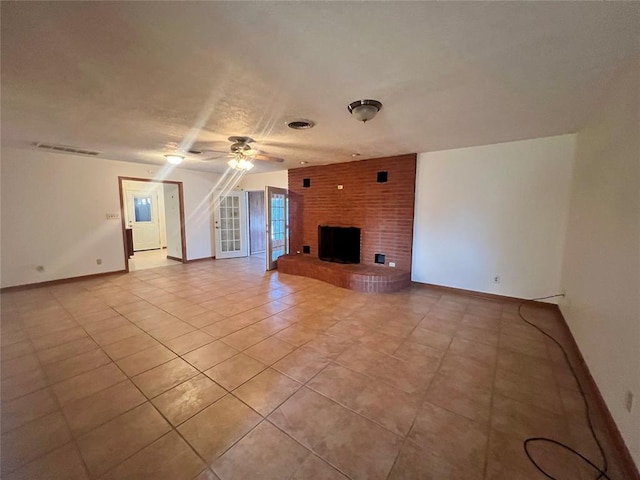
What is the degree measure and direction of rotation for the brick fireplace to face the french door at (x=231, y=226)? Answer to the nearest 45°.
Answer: approximately 90° to its right

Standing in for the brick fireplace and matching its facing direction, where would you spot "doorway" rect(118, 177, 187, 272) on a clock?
The doorway is roughly at 2 o'clock from the brick fireplace.

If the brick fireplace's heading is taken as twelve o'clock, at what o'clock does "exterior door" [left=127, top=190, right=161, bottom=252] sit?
The exterior door is roughly at 2 o'clock from the brick fireplace.

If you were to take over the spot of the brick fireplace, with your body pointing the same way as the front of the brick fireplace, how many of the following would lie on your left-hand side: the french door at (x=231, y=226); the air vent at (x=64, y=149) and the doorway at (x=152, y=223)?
0

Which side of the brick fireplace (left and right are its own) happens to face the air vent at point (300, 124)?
front

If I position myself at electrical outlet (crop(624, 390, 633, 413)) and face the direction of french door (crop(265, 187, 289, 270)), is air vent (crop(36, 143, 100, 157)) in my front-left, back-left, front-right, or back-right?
front-left

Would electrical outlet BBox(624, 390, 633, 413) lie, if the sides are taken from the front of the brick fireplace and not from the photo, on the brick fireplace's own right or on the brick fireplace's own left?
on the brick fireplace's own left

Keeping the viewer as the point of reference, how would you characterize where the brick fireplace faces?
facing the viewer and to the left of the viewer

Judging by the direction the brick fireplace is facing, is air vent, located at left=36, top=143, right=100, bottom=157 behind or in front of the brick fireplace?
in front

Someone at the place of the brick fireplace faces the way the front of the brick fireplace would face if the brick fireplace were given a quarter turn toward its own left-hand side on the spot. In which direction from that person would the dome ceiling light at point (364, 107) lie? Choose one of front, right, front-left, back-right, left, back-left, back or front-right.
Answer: front-right

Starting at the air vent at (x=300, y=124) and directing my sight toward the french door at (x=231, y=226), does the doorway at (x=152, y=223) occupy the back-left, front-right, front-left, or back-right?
front-left

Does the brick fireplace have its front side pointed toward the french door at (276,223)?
no
